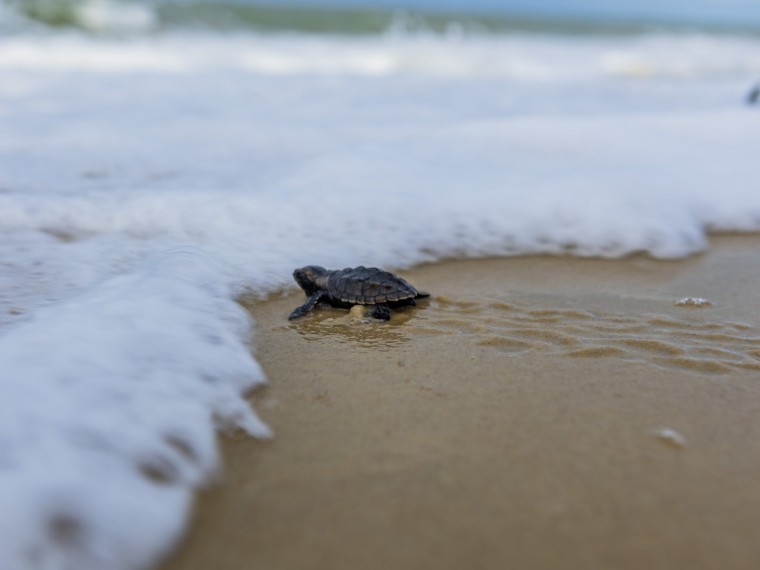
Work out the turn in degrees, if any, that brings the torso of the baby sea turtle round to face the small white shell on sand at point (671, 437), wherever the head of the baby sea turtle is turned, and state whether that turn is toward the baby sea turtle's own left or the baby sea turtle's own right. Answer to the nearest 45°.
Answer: approximately 135° to the baby sea turtle's own left

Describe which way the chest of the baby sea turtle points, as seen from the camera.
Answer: to the viewer's left
